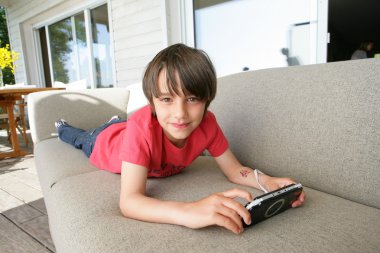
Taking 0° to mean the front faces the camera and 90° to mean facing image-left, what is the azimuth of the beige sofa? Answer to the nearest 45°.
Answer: approximately 45°

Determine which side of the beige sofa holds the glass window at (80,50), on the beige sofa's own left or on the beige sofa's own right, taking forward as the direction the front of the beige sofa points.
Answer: on the beige sofa's own right
